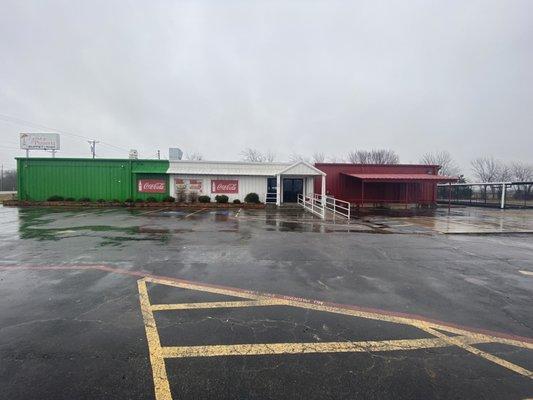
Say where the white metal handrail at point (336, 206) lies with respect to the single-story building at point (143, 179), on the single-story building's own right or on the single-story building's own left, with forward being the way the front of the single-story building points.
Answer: on the single-story building's own left

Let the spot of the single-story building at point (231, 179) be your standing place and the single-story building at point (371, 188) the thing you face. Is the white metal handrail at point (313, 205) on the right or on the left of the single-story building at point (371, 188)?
right

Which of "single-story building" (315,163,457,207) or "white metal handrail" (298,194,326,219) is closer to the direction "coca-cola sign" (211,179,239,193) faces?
the white metal handrail

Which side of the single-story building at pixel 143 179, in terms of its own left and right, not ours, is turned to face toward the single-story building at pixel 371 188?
left

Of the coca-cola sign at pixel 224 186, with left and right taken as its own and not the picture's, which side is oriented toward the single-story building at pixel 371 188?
left

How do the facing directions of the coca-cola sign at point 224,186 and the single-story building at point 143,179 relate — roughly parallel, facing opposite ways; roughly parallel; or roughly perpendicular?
roughly parallel

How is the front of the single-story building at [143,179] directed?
toward the camera

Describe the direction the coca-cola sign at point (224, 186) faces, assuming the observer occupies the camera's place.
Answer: facing the viewer

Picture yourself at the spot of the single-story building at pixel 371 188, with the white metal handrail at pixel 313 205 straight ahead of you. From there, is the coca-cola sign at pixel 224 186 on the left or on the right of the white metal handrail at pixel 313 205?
right

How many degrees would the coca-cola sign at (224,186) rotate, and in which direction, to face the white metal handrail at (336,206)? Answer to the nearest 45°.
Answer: approximately 45° to its left

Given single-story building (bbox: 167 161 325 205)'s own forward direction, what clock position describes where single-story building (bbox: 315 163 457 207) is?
single-story building (bbox: 315 163 457 207) is roughly at 9 o'clock from single-story building (bbox: 167 161 325 205).
